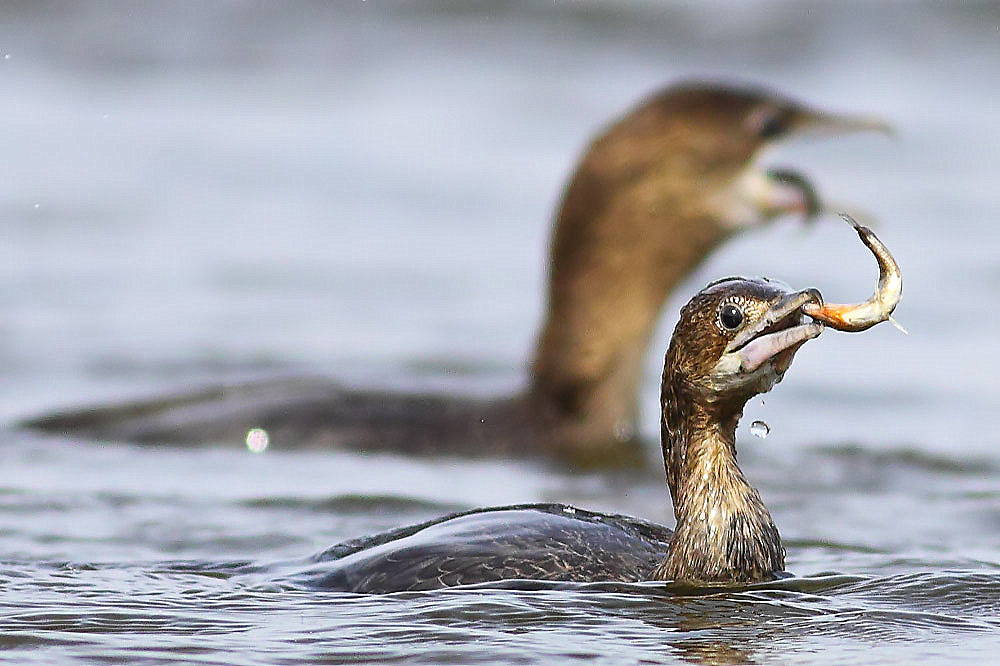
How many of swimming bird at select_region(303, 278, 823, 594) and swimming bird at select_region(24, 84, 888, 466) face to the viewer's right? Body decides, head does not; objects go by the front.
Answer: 2

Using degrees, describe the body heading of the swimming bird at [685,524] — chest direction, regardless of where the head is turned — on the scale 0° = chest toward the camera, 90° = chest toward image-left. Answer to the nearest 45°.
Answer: approximately 270°

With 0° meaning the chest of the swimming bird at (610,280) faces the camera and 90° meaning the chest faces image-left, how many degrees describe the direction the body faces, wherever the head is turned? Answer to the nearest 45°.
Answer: approximately 270°

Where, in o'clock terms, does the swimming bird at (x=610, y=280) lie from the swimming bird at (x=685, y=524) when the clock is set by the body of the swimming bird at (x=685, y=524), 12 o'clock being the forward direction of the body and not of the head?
the swimming bird at (x=610, y=280) is roughly at 9 o'clock from the swimming bird at (x=685, y=524).

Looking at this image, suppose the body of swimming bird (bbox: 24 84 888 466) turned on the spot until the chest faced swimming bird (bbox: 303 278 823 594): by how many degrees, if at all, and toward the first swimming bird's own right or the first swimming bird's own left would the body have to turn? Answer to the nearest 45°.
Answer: approximately 90° to the first swimming bird's own right

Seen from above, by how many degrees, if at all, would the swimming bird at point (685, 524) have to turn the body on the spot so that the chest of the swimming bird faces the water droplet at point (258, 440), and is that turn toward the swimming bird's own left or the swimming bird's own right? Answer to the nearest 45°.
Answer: approximately 135° to the swimming bird's own left

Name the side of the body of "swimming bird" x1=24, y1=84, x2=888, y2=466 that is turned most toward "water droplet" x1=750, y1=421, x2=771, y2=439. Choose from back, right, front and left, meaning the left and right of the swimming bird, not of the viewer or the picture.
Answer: right
